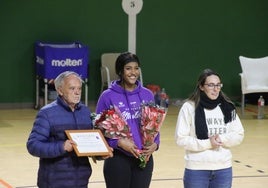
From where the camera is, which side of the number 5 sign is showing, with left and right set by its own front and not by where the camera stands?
front

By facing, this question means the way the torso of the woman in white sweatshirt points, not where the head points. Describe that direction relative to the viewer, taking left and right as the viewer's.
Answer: facing the viewer and to the right of the viewer

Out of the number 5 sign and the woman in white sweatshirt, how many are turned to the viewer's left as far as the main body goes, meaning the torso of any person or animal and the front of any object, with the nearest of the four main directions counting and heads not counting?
0

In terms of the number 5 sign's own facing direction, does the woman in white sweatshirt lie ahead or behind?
ahead
